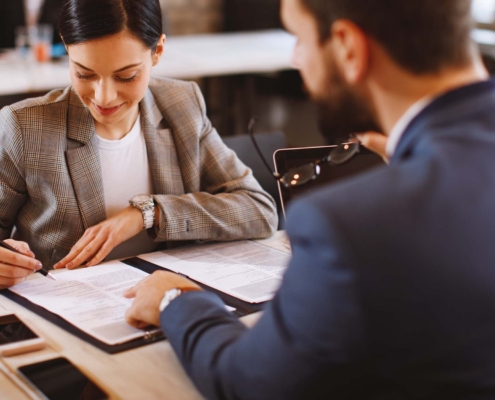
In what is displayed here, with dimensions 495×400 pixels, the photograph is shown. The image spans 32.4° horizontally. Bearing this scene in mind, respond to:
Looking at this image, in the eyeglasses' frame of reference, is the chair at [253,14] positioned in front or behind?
behind

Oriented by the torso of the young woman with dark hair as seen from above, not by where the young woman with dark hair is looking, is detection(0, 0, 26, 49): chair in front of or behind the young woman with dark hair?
behind

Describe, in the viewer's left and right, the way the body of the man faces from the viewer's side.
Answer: facing away from the viewer and to the left of the viewer

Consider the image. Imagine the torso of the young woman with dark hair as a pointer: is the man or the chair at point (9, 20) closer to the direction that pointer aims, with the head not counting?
the man

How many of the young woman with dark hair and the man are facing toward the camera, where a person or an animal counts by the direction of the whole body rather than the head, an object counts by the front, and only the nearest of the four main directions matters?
1

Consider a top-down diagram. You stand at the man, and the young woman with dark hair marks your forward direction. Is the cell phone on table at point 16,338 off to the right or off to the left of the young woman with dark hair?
left

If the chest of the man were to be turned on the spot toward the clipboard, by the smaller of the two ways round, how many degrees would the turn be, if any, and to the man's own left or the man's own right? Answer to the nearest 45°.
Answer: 0° — they already face it

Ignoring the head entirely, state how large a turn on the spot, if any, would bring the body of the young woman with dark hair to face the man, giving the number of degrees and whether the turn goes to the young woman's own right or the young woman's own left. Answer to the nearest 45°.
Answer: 0° — they already face them

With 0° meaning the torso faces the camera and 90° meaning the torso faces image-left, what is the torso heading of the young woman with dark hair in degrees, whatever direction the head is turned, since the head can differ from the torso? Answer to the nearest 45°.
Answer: approximately 0°

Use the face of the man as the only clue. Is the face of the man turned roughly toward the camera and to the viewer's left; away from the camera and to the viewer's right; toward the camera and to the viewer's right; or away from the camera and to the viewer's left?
away from the camera and to the viewer's left
